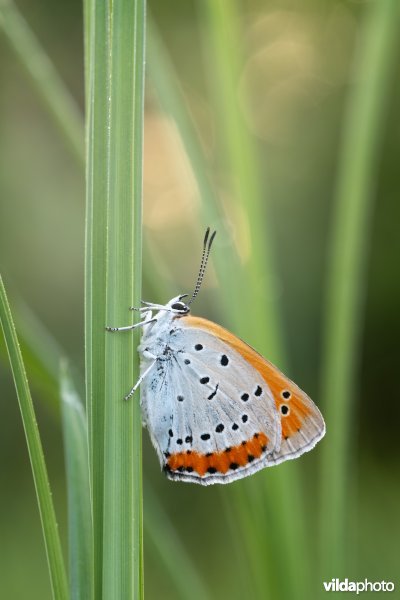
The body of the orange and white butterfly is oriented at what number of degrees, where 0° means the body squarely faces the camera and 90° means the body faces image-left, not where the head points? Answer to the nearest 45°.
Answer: approximately 90°
